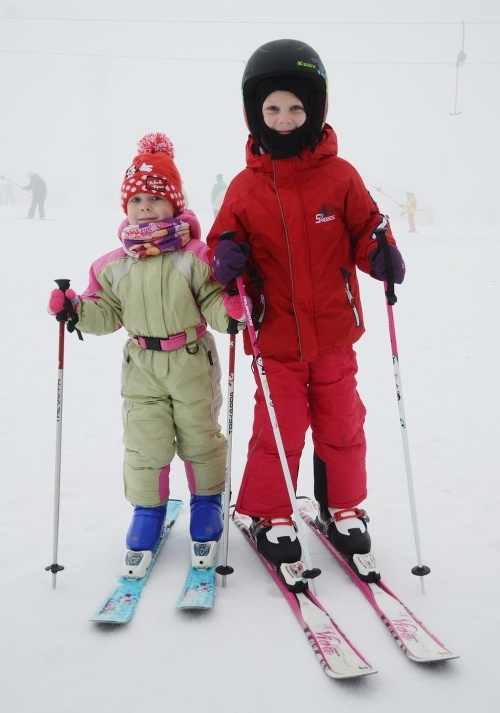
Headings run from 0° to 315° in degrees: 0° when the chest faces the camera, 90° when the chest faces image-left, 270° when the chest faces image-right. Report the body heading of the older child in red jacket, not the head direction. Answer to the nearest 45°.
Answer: approximately 0°

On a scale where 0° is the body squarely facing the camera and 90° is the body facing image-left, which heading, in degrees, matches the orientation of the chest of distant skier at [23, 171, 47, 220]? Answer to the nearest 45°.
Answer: approximately 90°

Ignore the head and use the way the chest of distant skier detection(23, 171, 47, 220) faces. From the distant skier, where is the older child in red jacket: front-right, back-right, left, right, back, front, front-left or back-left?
left

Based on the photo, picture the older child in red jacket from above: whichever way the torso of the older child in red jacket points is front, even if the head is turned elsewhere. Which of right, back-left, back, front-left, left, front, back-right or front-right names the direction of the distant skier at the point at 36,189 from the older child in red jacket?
back-right

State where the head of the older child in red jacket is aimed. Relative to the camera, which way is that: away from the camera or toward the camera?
toward the camera

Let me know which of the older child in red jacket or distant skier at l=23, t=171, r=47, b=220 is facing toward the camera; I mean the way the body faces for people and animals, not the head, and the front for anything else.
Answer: the older child in red jacket

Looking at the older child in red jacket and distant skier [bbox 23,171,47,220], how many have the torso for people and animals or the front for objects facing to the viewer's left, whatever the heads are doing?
1
